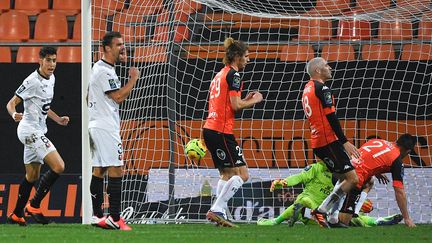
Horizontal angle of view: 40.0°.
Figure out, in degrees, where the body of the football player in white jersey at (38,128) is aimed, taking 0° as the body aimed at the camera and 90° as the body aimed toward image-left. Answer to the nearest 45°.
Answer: approximately 315°

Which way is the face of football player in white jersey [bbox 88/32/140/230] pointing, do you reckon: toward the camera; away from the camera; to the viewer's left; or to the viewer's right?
to the viewer's right

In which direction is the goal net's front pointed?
toward the camera
